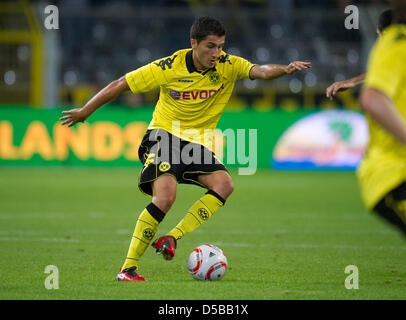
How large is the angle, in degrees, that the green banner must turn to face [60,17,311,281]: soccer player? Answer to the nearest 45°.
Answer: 0° — it already faces them

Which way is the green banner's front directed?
toward the camera

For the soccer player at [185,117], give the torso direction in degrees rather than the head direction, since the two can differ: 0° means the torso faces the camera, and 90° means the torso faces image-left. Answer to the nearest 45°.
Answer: approximately 315°

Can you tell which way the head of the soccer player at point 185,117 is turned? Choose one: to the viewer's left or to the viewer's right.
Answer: to the viewer's right

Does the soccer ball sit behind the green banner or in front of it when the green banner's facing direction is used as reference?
in front

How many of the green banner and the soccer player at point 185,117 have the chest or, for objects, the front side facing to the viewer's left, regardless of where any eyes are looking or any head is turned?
0

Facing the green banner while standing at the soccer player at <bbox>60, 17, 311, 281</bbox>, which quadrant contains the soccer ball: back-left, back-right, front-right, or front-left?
back-right
